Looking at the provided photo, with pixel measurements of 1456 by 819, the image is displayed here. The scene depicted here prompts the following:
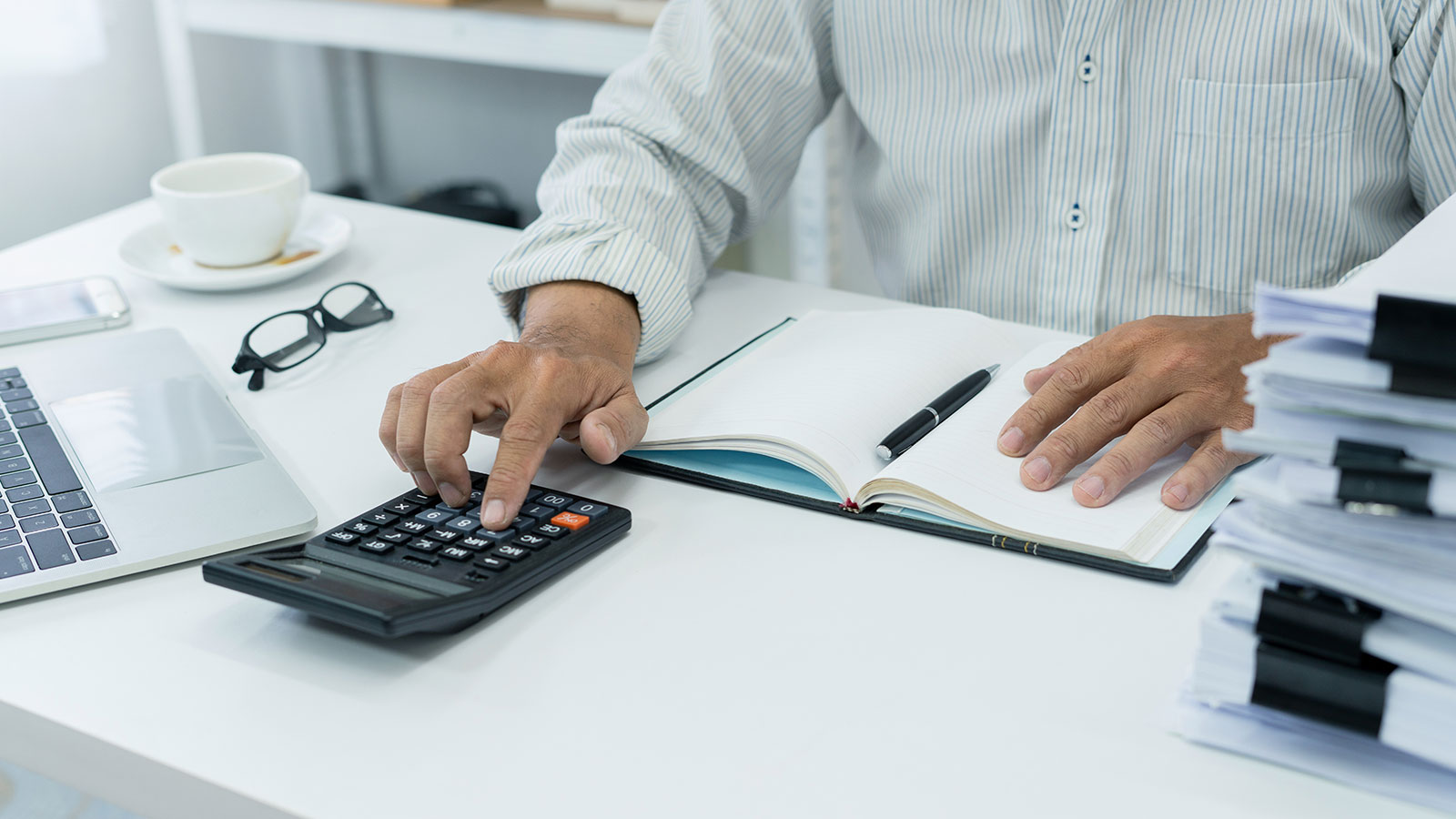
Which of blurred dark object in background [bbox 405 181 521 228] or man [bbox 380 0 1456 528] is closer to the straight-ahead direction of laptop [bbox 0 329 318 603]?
the man

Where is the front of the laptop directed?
to the viewer's right

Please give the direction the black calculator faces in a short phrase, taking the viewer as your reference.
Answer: facing away from the viewer and to the right of the viewer

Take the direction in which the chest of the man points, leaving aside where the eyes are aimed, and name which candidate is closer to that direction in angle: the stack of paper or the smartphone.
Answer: the stack of paper

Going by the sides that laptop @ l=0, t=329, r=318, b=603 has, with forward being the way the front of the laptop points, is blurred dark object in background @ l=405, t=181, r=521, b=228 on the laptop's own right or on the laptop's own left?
on the laptop's own left

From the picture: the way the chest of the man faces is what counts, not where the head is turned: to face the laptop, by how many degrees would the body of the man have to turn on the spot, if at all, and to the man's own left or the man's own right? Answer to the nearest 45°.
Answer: approximately 45° to the man's own right

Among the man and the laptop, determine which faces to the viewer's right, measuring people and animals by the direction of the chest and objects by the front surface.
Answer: the laptop

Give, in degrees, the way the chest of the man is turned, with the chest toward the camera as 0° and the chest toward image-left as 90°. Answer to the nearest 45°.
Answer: approximately 0°
